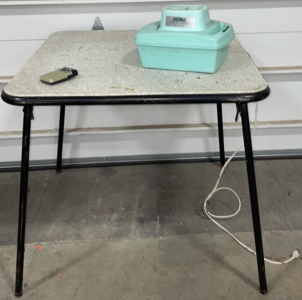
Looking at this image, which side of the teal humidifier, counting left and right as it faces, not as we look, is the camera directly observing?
front
